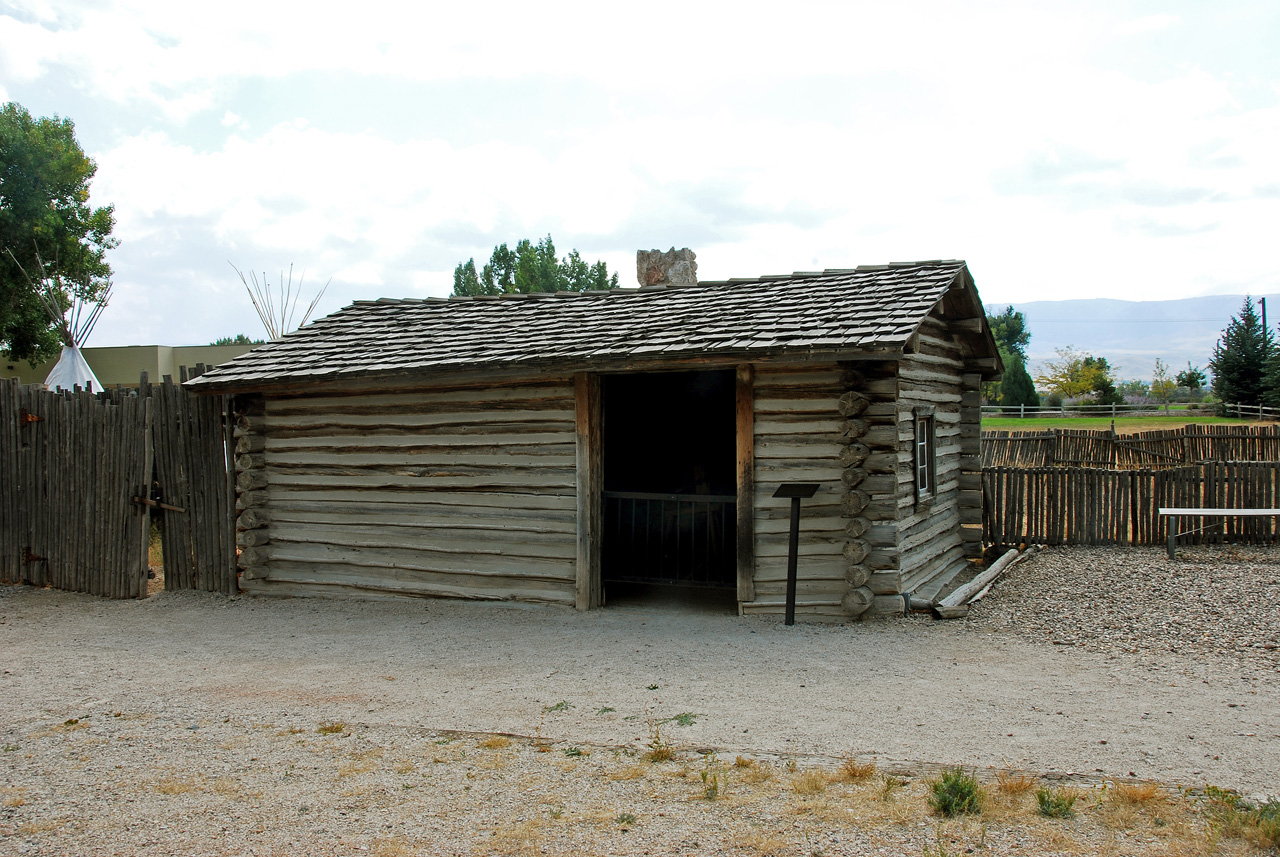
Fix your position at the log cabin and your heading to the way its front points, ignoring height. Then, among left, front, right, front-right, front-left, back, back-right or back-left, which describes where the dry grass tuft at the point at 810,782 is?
front

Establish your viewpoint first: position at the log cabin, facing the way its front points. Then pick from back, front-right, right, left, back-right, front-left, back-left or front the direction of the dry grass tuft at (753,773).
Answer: front

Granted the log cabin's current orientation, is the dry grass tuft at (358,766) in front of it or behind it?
in front

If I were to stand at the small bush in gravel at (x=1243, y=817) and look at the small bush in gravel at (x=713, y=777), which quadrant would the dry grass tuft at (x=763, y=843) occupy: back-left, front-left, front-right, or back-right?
front-left

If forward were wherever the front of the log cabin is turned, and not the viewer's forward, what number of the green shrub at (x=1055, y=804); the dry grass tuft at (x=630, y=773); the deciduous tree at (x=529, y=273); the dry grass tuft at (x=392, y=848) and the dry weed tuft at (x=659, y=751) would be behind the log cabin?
1

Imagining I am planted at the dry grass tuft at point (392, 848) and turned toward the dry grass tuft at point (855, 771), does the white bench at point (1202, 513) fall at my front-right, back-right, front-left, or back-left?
front-left

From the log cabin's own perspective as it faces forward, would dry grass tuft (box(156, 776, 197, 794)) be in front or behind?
in front

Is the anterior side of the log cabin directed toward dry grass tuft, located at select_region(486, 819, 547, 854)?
yes

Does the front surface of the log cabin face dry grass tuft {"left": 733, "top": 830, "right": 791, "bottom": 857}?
yes

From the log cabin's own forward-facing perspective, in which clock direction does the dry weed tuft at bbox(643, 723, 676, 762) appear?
The dry weed tuft is roughly at 12 o'clock from the log cabin.

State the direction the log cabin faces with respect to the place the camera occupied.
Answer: facing the viewer

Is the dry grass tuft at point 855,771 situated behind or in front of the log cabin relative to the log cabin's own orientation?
in front

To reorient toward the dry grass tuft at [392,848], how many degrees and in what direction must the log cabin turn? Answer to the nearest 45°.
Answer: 0° — it already faces it
